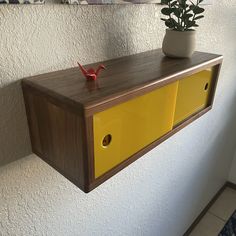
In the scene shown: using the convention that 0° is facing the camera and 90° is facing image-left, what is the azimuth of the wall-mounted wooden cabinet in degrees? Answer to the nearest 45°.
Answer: approximately 315°
